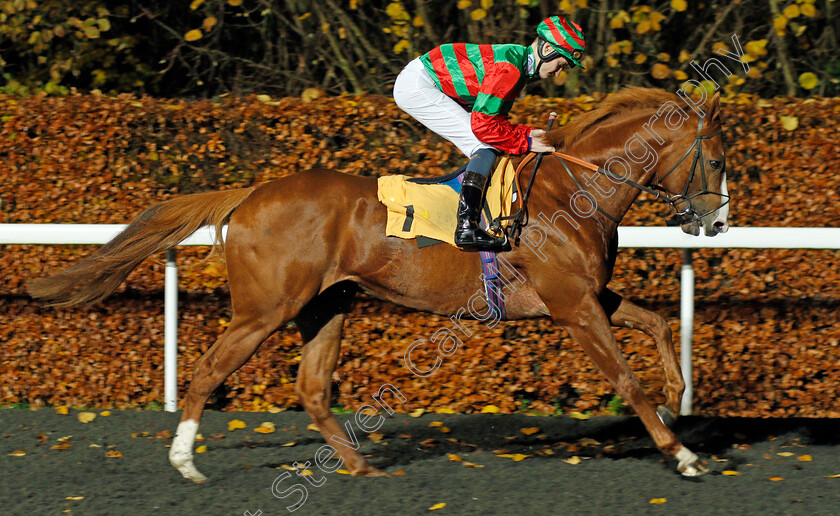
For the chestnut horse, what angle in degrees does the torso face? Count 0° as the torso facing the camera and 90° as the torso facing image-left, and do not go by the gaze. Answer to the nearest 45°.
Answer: approximately 270°

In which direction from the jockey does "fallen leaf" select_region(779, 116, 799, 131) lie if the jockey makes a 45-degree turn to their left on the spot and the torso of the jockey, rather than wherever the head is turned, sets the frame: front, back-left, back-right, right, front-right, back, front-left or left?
front

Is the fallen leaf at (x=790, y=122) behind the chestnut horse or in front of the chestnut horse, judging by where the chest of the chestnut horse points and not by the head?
in front

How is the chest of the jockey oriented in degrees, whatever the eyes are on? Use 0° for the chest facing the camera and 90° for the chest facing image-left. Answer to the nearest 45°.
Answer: approximately 270°
